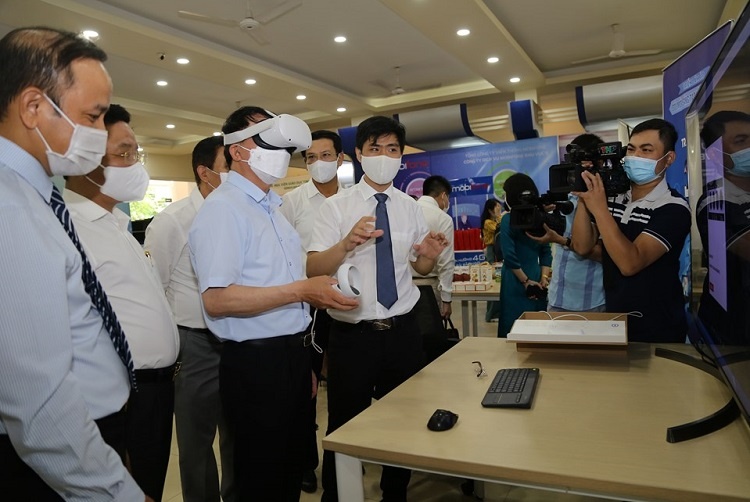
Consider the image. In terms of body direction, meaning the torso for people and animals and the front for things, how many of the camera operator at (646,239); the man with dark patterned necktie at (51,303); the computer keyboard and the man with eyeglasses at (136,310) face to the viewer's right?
2

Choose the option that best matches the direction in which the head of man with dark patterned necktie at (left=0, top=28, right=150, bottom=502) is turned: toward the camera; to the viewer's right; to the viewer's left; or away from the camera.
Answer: to the viewer's right

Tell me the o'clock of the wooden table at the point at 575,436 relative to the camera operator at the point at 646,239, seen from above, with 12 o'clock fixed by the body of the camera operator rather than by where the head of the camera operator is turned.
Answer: The wooden table is roughly at 11 o'clock from the camera operator.

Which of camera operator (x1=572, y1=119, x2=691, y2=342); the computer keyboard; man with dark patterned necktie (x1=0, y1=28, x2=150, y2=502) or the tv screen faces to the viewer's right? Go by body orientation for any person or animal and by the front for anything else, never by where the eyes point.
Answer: the man with dark patterned necktie

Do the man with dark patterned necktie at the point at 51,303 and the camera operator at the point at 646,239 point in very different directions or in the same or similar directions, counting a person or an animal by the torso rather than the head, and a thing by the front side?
very different directions

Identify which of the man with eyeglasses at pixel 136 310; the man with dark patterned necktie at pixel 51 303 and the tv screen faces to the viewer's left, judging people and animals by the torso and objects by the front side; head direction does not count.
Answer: the tv screen

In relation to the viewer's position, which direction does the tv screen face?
facing to the left of the viewer

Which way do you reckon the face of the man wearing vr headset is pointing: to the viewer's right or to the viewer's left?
to the viewer's right

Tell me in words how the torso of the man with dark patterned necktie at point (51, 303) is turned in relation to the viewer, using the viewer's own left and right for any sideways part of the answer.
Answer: facing to the right of the viewer

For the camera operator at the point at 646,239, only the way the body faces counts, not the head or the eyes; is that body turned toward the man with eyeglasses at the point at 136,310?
yes

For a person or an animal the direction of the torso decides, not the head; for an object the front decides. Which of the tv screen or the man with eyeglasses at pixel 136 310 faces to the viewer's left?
the tv screen

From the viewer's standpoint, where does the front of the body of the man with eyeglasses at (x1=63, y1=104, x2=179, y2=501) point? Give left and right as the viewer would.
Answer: facing to the right of the viewer
